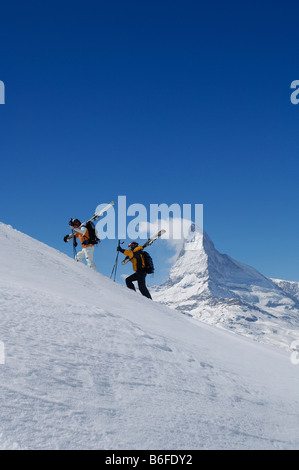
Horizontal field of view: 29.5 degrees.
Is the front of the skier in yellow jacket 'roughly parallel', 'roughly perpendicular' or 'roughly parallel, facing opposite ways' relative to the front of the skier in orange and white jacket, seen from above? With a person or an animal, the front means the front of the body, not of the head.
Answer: roughly parallel

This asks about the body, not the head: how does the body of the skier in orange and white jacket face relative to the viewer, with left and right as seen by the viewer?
facing to the left of the viewer

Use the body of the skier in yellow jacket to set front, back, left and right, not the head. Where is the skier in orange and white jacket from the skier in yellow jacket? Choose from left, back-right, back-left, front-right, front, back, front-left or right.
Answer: front-right

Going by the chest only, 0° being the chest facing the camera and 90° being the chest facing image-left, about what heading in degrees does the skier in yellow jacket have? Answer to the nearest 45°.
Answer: approximately 90°

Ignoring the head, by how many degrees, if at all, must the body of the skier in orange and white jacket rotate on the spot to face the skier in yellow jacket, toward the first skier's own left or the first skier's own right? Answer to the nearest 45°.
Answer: approximately 135° to the first skier's own left

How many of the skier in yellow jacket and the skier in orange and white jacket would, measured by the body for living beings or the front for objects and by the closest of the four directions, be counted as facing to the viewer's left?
2
